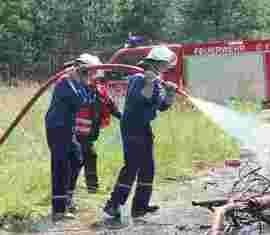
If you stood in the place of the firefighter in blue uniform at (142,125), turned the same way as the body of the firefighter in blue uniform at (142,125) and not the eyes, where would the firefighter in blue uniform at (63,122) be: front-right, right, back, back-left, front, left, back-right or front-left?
back

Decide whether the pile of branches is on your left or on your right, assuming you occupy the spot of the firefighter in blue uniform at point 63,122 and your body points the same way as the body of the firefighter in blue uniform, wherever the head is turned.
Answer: on your right

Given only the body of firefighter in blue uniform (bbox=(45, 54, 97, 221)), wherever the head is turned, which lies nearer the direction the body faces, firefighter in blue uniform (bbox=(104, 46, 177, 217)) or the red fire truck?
the firefighter in blue uniform

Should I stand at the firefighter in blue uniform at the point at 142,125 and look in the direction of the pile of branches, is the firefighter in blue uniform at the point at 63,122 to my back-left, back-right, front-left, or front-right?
back-right

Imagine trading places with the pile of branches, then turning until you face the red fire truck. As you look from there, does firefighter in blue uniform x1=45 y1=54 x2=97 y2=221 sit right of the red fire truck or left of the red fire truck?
left

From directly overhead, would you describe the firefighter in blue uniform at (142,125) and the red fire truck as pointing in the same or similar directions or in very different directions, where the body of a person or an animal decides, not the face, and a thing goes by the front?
very different directions

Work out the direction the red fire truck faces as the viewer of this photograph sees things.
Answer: facing to the left of the viewer

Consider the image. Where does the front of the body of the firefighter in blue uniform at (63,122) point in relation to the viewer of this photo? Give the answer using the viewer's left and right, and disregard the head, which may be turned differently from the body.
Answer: facing to the right of the viewer

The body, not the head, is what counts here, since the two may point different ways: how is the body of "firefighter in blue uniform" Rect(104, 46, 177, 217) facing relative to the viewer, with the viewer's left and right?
facing to the right of the viewer

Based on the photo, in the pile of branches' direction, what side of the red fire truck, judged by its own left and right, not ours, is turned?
left

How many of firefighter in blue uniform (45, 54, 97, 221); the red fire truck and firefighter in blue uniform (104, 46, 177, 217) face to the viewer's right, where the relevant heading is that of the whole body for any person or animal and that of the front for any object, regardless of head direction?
2
